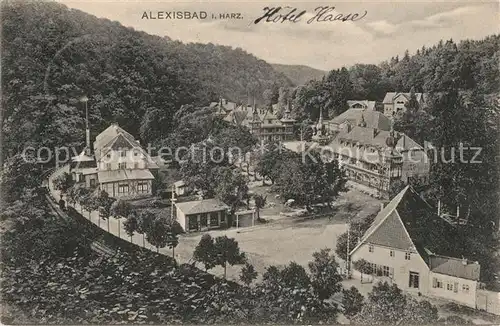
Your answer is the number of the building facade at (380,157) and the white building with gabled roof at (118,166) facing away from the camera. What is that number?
0

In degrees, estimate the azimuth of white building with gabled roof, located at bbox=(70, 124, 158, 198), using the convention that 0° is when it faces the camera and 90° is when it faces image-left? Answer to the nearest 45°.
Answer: approximately 0°

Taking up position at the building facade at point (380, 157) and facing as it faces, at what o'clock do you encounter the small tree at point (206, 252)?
The small tree is roughly at 1 o'clock from the building facade.

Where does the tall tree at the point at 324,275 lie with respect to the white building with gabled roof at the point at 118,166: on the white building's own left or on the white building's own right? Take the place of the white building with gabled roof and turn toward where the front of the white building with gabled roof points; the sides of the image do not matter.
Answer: on the white building's own left

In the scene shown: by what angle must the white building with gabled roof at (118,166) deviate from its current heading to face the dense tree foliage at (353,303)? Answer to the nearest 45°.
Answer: approximately 45° to its left

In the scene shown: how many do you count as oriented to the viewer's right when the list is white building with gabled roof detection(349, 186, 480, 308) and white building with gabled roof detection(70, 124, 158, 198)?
0
